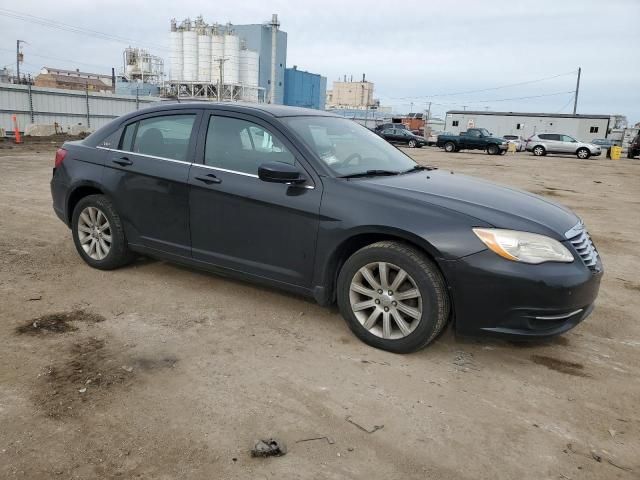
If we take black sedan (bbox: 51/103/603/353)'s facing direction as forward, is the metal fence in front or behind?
behind

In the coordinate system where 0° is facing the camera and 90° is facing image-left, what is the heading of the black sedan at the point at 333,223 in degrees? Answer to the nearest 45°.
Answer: approximately 315°

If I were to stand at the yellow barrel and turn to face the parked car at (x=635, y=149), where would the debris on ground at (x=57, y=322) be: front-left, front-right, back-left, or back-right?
back-right

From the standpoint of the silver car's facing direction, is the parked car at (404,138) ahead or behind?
behind

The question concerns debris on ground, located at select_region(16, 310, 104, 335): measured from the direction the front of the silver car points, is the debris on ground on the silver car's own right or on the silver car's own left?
on the silver car's own right

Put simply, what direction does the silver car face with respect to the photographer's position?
facing to the right of the viewer

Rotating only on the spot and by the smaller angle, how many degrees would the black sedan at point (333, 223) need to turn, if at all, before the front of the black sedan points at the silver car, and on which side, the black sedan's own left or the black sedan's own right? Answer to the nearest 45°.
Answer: approximately 90° to the black sedan's own left

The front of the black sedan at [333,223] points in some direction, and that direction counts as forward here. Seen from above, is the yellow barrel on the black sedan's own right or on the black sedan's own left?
on the black sedan's own left

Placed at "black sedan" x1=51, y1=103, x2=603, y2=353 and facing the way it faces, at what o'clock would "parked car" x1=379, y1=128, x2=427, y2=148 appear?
The parked car is roughly at 8 o'clock from the black sedan.

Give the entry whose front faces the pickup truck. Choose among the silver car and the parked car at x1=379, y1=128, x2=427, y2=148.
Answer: the parked car

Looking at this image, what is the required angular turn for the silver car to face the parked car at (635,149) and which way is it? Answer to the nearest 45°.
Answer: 0° — it already faces it

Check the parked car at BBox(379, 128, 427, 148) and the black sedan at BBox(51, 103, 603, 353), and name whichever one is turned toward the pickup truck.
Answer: the parked car

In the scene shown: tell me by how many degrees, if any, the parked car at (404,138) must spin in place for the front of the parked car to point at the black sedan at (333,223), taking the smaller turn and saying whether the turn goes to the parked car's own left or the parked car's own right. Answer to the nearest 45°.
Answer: approximately 45° to the parked car's own right
